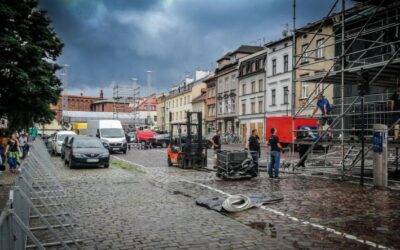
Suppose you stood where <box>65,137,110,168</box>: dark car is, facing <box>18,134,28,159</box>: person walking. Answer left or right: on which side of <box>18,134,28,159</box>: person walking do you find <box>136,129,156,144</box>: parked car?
right

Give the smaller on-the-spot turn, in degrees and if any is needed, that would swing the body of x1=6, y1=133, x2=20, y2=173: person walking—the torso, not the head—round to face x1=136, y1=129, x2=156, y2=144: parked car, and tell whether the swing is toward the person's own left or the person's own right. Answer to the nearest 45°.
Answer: approximately 135° to the person's own left

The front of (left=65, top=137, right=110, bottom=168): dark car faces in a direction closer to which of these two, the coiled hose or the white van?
the coiled hose

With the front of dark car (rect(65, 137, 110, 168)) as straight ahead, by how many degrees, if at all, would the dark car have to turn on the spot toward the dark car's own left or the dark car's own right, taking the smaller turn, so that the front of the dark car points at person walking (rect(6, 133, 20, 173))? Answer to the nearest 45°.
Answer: approximately 45° to the dark car's own right

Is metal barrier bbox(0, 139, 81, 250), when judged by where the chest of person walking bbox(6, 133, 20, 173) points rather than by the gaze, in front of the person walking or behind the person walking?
in front

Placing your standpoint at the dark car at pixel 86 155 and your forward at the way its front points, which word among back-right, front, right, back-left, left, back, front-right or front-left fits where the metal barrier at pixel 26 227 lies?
front-right

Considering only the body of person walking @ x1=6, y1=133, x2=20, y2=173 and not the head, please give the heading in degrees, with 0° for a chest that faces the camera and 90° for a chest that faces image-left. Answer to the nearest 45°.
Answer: approximately 0°

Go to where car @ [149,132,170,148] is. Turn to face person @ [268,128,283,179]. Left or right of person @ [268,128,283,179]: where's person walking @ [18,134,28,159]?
right

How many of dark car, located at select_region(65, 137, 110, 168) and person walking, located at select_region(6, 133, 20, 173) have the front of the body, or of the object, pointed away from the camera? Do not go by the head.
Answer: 0

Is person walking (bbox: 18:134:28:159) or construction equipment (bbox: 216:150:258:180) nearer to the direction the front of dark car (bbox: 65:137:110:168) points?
the construction equipment

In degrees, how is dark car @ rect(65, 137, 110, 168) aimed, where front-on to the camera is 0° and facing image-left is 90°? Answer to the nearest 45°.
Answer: approximately 315°
